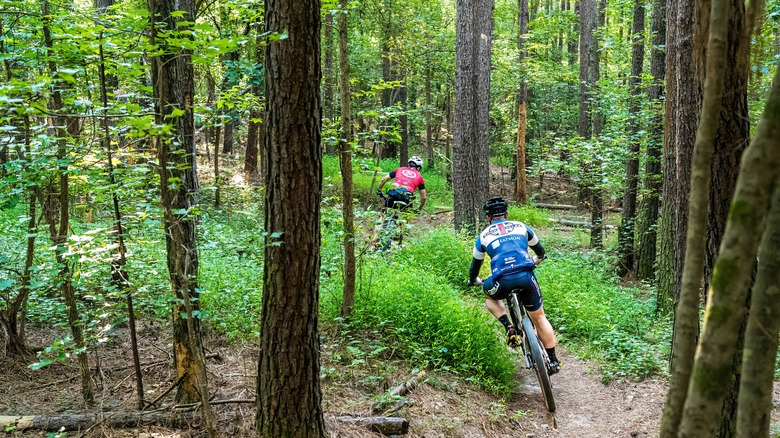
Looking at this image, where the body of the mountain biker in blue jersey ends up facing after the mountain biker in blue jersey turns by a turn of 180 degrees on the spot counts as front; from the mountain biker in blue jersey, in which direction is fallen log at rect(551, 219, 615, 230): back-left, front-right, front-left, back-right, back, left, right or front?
back

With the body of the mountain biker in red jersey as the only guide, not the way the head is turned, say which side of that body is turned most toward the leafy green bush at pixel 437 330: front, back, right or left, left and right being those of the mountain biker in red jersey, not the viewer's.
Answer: back

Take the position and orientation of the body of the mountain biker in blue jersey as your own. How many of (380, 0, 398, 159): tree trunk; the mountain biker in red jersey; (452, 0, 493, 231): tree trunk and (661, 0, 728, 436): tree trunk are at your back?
1

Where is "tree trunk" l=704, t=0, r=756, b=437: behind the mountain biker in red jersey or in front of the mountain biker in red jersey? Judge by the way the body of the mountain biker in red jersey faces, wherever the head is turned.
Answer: behind

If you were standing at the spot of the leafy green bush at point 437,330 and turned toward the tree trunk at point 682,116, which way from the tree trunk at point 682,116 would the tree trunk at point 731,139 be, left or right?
right

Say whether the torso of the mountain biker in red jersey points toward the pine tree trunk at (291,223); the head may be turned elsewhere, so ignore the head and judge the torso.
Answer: no

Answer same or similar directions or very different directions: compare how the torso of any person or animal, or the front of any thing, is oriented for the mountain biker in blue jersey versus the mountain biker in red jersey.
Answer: same or similar directions

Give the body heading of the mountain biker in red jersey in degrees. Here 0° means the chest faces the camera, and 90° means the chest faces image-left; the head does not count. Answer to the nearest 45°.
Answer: approximately 180°

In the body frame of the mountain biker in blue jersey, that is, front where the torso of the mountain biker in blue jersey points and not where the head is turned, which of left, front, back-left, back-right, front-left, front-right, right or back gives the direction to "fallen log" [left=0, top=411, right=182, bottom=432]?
back-left

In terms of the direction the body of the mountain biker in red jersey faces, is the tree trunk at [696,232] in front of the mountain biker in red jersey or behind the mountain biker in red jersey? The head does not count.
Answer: behind

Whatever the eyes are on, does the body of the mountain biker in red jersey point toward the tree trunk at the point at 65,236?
no

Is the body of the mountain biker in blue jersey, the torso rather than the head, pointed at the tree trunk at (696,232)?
no

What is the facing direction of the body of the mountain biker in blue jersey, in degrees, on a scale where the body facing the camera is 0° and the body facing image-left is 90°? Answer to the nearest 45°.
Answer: approximately 180°

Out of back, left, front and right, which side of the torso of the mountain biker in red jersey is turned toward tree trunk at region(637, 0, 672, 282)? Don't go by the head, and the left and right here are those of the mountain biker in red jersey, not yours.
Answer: right

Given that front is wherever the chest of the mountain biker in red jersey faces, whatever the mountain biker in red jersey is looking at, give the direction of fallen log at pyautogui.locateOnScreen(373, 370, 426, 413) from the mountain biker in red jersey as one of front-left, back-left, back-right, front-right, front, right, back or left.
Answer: back
